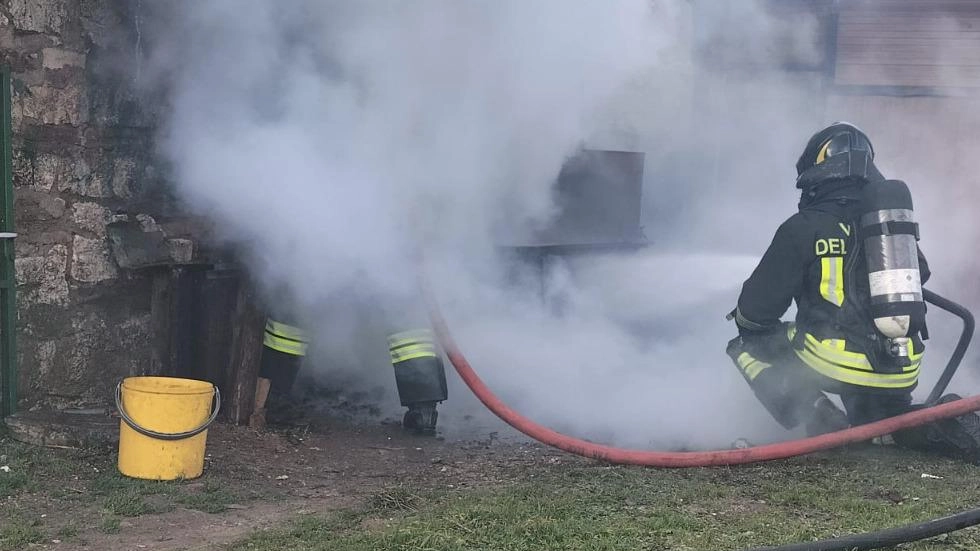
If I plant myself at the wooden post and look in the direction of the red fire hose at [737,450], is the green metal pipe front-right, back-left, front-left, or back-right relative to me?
back-right

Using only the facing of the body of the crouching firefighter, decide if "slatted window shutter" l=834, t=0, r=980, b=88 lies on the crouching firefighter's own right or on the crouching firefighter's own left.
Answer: on the crouching firefighter's own right

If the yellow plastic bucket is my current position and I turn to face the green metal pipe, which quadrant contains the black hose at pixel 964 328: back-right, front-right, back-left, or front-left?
back-right

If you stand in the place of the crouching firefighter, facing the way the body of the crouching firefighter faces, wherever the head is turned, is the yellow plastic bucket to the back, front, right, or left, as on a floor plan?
left

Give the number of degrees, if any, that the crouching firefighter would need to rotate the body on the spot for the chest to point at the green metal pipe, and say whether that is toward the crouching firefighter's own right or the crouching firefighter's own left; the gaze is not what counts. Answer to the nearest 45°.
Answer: approximately 90° to the crouching firefighter's own left

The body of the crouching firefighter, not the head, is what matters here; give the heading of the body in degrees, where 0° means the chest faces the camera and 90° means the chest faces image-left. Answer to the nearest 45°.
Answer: approximately 135°

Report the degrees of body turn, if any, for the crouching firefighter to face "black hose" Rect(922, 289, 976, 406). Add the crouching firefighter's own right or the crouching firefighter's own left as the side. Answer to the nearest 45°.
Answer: approximately 90° to the crouching firefighter's own right
